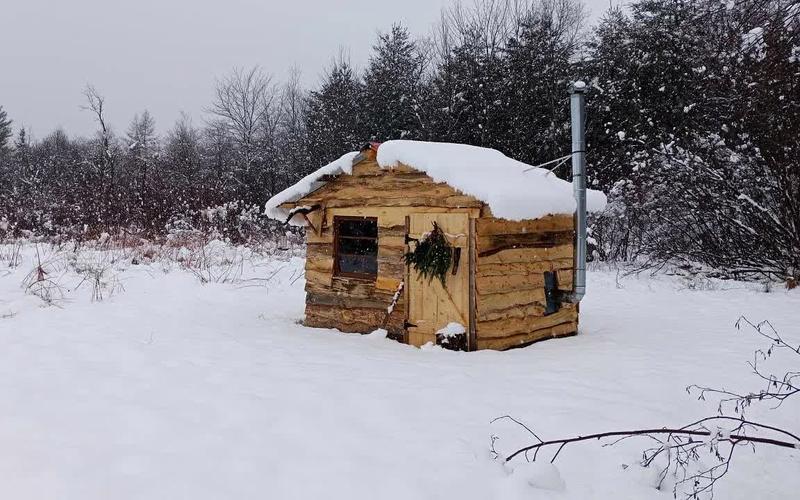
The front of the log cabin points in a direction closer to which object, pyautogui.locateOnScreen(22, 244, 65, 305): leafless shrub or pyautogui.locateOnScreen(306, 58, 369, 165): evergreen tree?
the leafless shrub

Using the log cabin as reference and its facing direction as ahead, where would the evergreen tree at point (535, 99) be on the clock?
The evergreen tree is roughly at 5 o'clock from the log cabin.

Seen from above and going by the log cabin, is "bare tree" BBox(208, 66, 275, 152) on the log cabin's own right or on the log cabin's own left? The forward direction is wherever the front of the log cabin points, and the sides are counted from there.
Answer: on the log cabin's own right

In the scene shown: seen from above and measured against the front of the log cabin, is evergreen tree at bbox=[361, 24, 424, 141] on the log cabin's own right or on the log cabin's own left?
on the log cabin's own right

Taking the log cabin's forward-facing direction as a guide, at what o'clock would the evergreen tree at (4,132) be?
The evergreen tree is roughly at 3 o'clock from the log cabin.

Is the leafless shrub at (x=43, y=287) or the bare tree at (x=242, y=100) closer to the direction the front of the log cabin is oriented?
the leafless shrub

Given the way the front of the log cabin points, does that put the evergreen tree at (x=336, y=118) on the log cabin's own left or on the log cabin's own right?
on the log cabin's own right

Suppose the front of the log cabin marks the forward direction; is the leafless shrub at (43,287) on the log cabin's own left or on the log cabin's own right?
on the log cabin's own right

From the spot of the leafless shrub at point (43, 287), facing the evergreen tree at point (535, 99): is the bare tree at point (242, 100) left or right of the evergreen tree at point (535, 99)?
left

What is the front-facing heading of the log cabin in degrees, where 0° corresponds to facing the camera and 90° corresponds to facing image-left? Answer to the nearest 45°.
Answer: approximately 45°

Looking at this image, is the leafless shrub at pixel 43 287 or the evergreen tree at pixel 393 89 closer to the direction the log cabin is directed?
the leafless shrub
